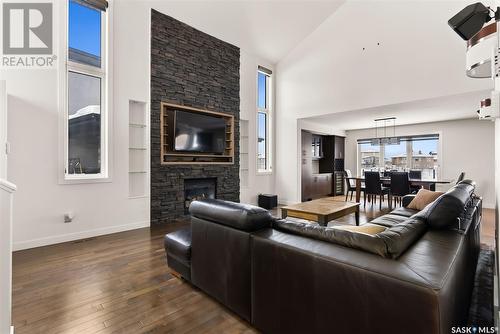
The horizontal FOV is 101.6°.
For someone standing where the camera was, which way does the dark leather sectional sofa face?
facing away from the viewer and to the left of the viewer

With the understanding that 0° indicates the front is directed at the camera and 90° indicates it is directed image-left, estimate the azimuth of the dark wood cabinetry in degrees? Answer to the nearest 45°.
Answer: approximately 315°

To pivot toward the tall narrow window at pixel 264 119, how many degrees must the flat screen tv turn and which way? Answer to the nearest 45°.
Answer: approximately 90° to its left

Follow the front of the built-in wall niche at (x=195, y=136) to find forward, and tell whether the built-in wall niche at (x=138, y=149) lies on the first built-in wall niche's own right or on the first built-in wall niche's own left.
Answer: on the first built-in wall niche's own right

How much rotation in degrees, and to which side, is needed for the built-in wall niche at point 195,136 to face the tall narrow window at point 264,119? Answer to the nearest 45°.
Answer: approximately 90° to its left

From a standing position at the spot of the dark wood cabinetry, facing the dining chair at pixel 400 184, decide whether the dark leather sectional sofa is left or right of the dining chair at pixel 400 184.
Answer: right
